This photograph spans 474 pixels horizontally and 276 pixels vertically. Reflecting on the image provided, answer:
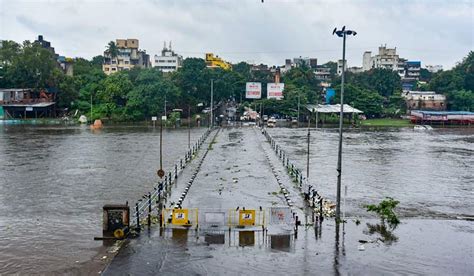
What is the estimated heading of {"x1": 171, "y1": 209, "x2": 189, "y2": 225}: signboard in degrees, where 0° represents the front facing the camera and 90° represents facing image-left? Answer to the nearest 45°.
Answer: approximately 0°

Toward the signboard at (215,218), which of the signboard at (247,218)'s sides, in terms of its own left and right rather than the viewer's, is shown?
right

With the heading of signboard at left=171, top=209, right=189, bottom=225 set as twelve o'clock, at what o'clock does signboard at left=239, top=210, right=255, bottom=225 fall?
signboard at left=239, top=210, right=255, bottom=225 is roughly at 9 o'clock from signboard at left=171, top=209, right=189, bottom=225.

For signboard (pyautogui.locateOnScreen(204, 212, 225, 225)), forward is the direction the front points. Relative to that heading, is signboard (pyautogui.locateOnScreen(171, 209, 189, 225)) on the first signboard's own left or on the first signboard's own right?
on the first signboard's own right

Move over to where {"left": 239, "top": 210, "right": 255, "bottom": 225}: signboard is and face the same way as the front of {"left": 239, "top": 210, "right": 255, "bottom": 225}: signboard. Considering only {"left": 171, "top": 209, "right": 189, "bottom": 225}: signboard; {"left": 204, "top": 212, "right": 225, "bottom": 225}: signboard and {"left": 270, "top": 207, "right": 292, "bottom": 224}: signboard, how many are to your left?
1

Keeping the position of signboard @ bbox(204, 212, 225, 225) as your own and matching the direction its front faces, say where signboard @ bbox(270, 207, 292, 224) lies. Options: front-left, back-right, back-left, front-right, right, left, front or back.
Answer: left

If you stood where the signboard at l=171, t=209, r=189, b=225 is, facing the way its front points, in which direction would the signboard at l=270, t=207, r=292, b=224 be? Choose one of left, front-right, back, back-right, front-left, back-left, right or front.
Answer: left

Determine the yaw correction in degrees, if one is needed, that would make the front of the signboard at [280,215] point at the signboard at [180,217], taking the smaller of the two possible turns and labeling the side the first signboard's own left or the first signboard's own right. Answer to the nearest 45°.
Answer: approximately 90° to the first signboard's own right

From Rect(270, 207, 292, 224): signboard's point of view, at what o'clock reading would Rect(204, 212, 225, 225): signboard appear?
Rect(204, 212, 225, 225): signboard is roughly at 3 o'clock from Rect(270, 207, 292, 224): signboard.

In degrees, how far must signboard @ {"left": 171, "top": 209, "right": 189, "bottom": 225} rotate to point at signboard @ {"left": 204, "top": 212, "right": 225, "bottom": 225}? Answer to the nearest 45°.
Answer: approximately 90° to its left

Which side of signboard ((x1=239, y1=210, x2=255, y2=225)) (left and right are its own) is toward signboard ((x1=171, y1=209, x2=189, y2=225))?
right
